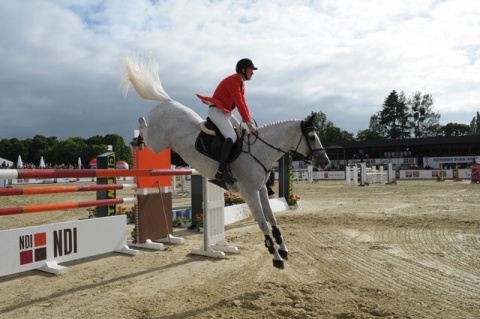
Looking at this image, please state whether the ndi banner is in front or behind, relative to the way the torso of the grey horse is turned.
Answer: behind

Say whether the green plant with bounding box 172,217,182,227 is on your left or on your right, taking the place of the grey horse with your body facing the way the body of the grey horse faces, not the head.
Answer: on your left

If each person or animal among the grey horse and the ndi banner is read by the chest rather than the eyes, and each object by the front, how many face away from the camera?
0

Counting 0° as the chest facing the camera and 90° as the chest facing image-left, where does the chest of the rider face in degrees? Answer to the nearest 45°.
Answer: approximately 270°

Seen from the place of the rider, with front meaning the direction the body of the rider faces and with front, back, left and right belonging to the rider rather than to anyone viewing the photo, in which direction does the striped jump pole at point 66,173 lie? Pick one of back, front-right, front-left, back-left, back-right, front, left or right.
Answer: back

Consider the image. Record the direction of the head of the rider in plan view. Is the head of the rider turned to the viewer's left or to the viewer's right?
to the viewer's right

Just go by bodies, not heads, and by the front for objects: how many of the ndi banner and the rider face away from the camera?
0

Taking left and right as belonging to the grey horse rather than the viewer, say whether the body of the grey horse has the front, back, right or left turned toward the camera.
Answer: right
